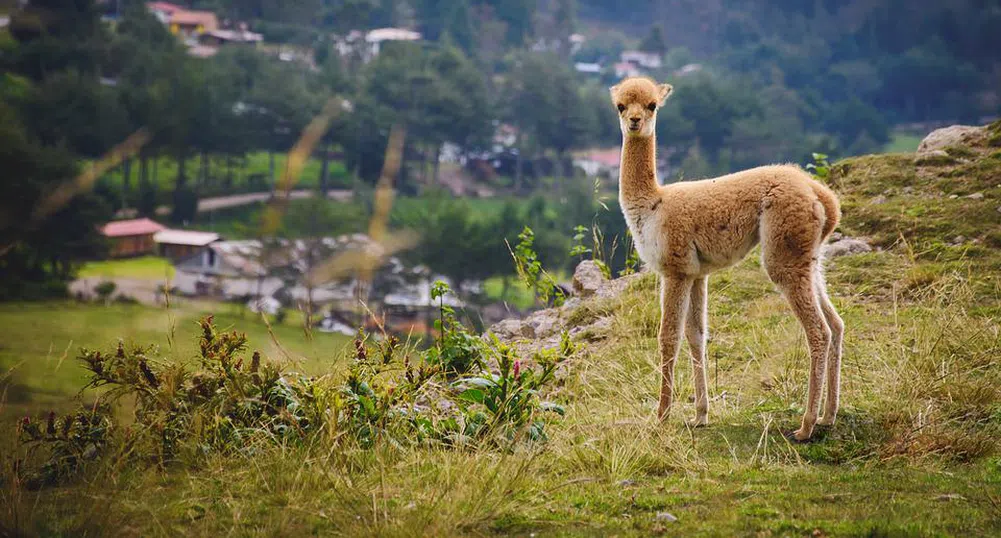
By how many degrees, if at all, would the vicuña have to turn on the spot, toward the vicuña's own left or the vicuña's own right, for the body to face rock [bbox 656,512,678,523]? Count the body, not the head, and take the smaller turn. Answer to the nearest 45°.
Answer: approximately 90° to the vicuña's own left

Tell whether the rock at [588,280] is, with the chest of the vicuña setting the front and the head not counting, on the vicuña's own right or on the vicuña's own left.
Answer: on the vicuña's own right

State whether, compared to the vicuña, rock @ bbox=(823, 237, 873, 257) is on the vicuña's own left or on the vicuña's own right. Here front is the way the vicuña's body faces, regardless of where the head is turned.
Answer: on the vicuña's own right

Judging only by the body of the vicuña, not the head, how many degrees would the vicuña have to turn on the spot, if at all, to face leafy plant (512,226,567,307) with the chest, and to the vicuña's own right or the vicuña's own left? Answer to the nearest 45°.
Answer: approximately 45° to the vicuña's own right

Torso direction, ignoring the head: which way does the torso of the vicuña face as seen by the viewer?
to the viewer's left

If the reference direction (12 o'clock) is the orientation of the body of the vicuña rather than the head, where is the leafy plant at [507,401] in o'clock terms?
The leafy plant is roughly at 11 o'clock from the vicuña.

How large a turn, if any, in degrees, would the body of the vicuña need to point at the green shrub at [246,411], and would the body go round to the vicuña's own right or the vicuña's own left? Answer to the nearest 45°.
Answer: approximately 45° to the vicuña's own left

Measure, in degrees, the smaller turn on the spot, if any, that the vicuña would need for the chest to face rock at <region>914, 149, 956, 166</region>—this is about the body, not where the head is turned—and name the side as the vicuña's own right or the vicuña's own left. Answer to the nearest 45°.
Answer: approximately 90° to the vicuña's own right

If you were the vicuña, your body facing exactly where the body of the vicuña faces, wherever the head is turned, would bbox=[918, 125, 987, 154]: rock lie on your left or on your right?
on your right

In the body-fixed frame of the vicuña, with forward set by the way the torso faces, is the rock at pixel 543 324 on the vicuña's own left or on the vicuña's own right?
on the vicuña's own right

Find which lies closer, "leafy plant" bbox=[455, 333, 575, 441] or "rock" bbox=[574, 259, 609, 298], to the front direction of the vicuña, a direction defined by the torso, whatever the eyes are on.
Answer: the leafy plant
